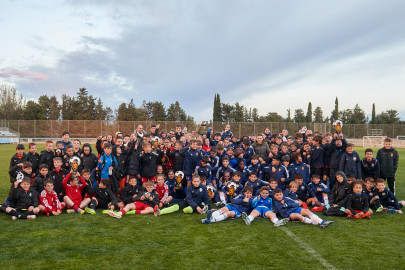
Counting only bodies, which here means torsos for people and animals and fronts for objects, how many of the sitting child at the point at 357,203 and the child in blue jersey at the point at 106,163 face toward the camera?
2

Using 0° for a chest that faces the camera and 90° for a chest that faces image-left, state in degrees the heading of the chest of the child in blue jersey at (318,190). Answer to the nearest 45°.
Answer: approximately 0°

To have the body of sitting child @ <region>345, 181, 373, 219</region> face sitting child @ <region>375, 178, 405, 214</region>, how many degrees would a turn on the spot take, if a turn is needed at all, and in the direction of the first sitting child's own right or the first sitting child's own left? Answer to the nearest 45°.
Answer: approximately 135° to the first sitting child's own left

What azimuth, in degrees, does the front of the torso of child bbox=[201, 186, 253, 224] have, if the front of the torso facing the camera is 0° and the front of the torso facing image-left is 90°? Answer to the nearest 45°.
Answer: approximately 45°

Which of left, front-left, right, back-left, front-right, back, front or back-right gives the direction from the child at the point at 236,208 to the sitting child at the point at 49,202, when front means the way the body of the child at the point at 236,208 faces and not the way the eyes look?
front-right

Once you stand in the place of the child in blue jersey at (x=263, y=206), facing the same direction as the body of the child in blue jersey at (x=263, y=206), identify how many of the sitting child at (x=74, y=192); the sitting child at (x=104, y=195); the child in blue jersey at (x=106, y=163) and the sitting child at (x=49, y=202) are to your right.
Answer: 4

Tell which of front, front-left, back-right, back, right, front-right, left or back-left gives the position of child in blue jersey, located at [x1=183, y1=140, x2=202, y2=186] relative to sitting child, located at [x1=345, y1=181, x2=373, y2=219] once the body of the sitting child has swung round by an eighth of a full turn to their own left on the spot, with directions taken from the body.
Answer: back-right

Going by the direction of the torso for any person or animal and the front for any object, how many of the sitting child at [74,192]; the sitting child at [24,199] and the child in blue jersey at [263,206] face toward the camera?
3

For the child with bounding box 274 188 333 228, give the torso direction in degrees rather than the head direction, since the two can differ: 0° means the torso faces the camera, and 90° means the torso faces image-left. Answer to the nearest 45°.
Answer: approximately 315°

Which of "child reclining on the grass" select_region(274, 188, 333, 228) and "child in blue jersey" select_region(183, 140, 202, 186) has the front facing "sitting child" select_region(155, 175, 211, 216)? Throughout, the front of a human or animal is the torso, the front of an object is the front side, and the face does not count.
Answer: the child in blue jersey

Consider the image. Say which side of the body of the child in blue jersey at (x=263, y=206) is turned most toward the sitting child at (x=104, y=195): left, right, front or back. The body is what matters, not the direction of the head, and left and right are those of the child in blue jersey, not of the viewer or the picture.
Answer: right

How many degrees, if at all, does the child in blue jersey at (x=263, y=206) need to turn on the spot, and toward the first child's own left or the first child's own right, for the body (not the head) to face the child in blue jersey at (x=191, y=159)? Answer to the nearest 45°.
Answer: approximately 135° to the first child's own right
